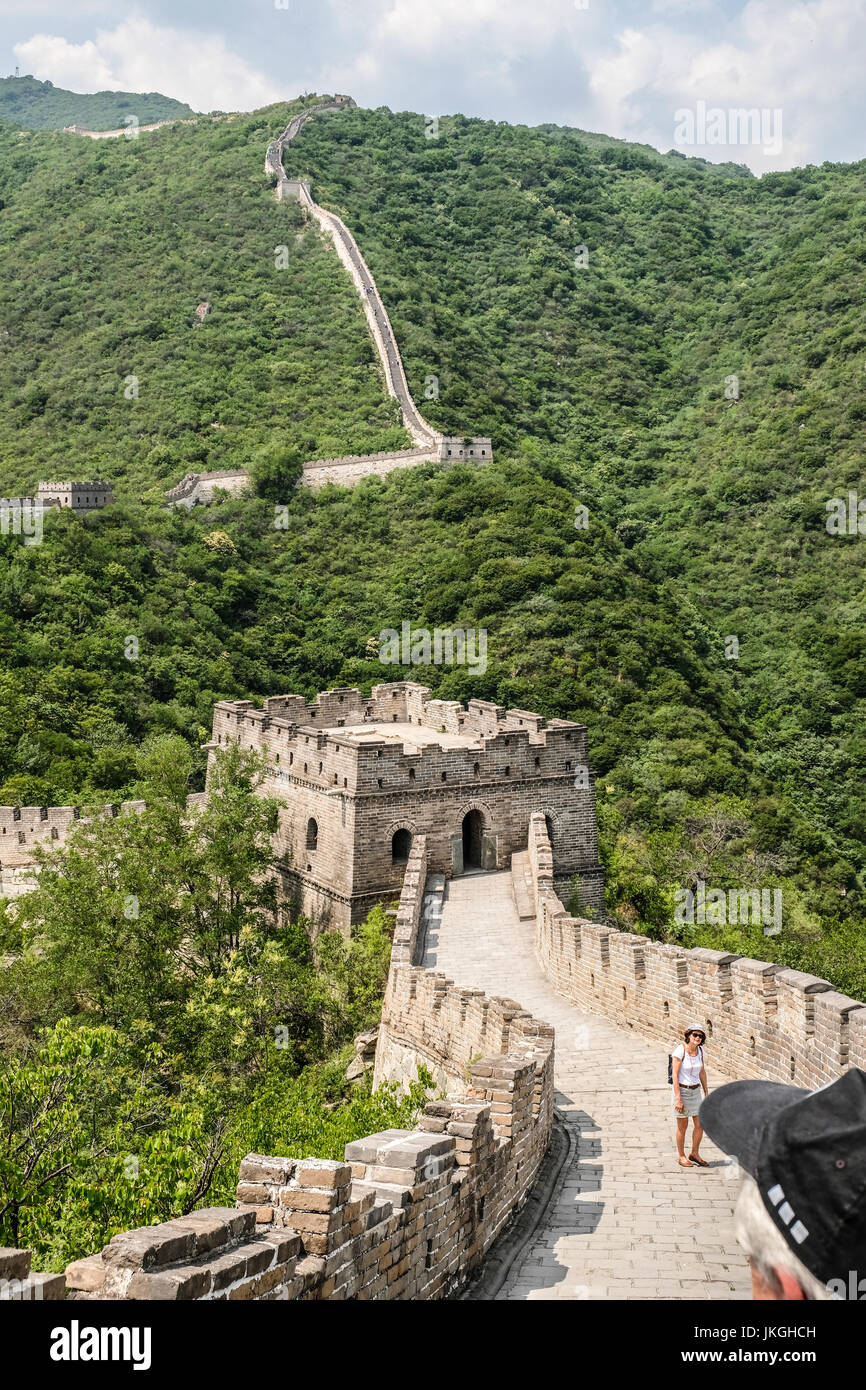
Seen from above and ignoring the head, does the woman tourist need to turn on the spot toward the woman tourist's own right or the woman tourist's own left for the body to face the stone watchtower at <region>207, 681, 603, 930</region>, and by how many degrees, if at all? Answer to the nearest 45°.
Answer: approximately 135° to the woman tourist's own left

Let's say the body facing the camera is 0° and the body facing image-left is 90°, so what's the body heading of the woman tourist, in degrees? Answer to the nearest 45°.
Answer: approximately 315°
